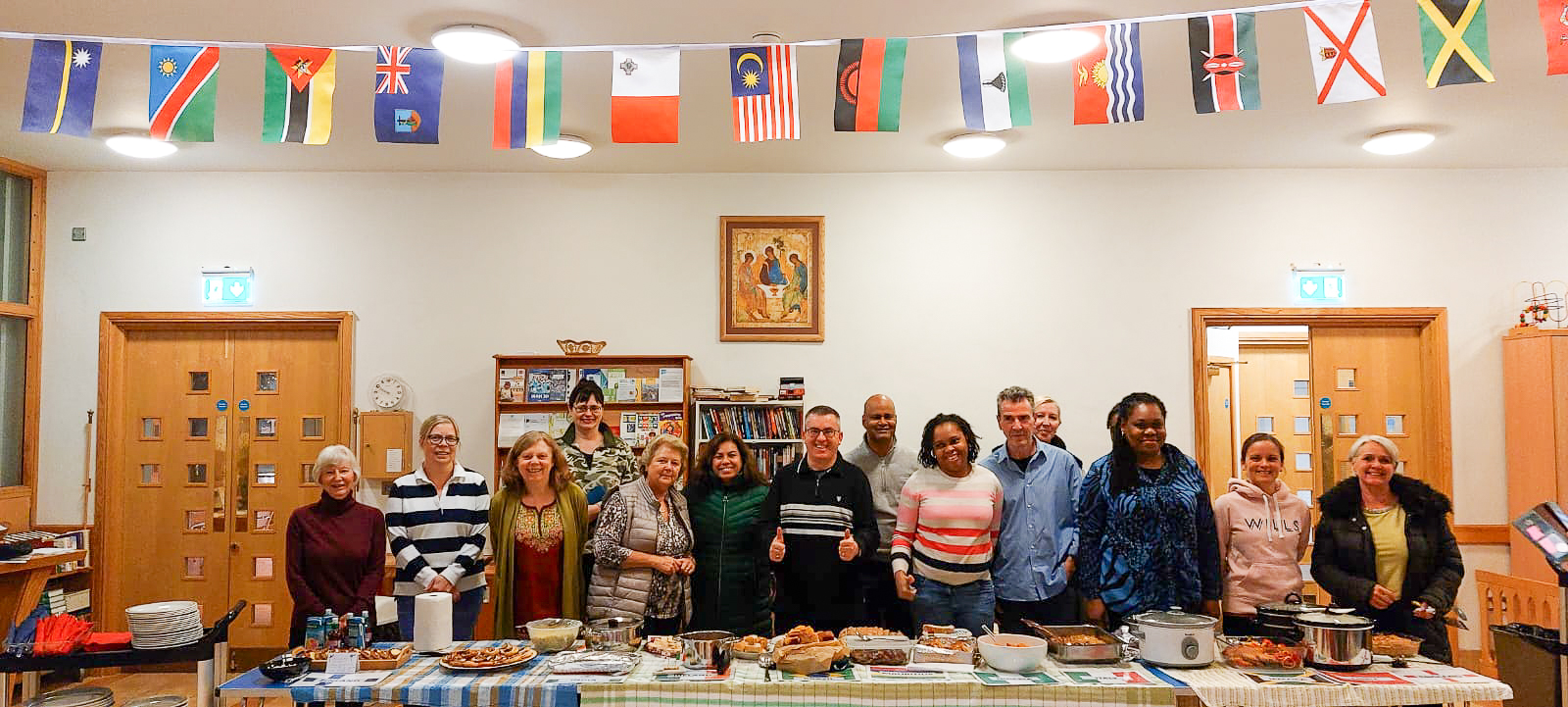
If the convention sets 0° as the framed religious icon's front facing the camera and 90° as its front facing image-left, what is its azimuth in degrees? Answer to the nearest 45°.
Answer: approximately 0°

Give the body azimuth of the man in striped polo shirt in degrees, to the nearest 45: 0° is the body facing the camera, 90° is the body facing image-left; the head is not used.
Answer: approximately 0°

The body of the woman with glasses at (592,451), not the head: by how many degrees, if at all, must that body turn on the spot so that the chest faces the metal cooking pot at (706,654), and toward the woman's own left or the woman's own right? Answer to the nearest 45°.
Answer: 0° — they already face it

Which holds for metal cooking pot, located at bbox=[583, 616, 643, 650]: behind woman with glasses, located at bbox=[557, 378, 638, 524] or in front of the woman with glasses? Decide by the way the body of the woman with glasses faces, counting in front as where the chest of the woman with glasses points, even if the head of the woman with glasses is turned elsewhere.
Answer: in front

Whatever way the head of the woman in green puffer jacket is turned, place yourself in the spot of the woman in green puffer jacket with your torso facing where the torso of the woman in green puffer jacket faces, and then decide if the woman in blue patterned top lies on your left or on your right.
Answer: on your left

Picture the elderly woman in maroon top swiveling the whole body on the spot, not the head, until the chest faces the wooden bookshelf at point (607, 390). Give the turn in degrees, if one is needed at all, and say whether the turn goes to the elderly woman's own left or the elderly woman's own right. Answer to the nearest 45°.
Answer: approximately 135° to the elderly woman's own left

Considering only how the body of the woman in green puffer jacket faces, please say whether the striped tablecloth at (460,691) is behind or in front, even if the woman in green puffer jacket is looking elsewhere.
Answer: in front

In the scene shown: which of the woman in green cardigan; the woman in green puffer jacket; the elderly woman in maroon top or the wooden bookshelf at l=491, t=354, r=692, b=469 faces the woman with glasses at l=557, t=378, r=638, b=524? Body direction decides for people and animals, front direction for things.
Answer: the wooden bookshelf

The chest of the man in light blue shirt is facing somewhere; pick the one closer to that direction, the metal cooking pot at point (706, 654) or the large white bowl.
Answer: the large white bowl
